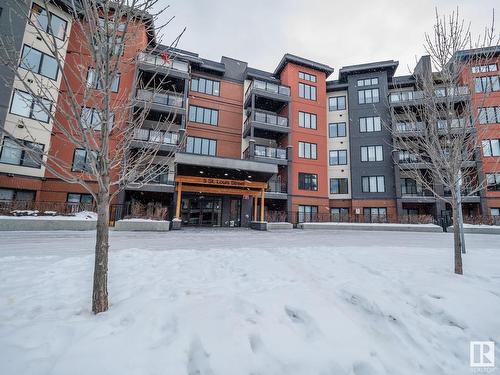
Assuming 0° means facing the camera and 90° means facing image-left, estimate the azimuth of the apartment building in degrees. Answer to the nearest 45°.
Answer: approximately 0°
